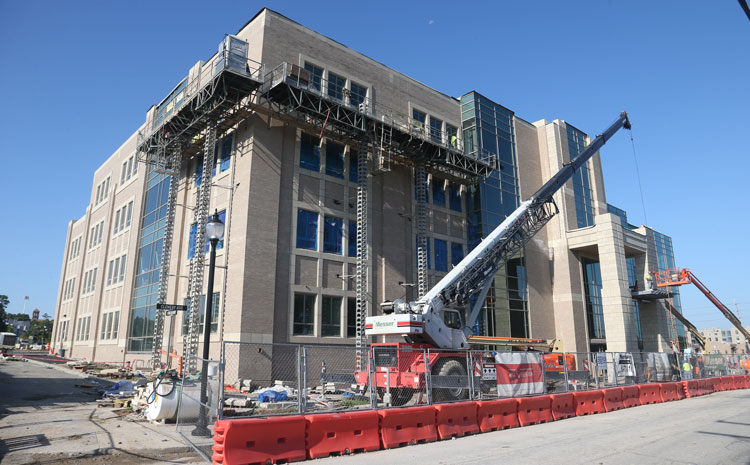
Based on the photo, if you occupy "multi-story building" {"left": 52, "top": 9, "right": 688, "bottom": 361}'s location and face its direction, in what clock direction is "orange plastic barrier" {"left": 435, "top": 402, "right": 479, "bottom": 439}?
The orange plastic barrier is roughly at 1 o'clock from the multi-story building.

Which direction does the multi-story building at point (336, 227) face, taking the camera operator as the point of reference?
facing the viewer and to the right of the viewer

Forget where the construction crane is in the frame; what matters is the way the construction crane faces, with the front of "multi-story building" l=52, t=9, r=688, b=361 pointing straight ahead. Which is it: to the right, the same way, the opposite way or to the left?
to the left

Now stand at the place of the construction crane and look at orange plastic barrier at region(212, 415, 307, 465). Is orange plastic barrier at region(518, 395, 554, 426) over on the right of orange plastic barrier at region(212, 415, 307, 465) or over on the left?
left

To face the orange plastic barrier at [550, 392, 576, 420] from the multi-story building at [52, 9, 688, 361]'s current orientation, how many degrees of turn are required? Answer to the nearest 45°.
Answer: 0° — it already faces it

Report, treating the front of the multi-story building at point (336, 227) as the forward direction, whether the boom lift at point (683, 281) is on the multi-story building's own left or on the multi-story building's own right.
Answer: on the multi-story building's own left
